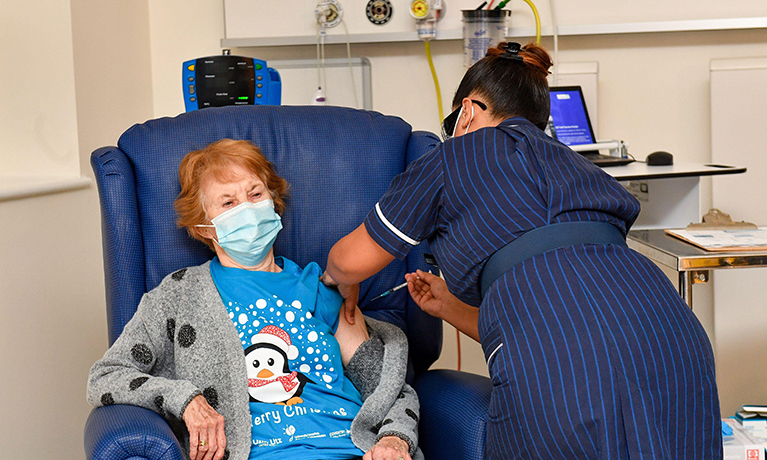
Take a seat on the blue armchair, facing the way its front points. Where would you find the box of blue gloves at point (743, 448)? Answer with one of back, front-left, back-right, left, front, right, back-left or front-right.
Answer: left

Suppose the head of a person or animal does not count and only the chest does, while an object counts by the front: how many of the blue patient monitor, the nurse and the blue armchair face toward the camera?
2

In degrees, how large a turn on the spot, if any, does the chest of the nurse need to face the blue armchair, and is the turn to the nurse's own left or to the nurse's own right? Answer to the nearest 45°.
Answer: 0° — they already face it

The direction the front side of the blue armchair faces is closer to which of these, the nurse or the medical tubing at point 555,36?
the nurse

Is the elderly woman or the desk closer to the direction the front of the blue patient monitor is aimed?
the elderly woman

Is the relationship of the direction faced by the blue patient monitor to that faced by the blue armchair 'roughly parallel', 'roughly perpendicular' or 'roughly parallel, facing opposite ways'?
roughly parallel

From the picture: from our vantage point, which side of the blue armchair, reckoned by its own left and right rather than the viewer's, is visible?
front

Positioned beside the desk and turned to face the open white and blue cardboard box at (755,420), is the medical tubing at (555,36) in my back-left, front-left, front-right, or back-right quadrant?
back-right

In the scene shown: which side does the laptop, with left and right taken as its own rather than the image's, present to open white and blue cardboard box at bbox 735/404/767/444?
front

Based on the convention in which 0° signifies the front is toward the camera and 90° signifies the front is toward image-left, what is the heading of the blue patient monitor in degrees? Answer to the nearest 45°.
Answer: approximately 0°

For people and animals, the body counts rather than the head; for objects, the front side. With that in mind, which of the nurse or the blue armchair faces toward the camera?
the blue armchair

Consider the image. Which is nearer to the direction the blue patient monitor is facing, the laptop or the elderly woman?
the elderly woman

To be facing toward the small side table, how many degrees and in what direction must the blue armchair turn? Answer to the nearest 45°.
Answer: approximately 90° to its left

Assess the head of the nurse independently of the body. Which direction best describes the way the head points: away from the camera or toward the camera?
away from the camera

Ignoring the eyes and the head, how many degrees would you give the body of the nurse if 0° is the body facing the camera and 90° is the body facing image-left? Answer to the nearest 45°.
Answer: approximately 135°

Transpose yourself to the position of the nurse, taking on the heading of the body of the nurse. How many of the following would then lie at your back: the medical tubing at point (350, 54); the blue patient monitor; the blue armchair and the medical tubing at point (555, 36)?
0

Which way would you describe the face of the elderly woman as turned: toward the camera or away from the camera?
toward the camera
